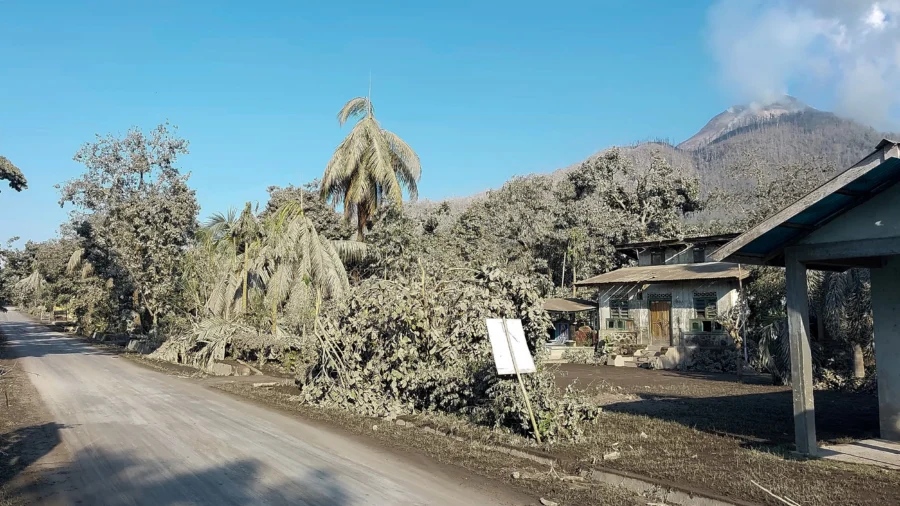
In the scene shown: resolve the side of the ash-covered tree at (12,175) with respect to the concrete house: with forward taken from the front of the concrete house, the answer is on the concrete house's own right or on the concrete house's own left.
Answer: on the concrete house's own right

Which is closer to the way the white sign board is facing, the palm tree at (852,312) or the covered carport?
the covered carport

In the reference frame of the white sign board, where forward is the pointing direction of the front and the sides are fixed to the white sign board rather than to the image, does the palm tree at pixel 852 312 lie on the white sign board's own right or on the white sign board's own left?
on the white sign board's own left

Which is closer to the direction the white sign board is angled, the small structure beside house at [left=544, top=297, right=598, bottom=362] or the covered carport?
the covered carport

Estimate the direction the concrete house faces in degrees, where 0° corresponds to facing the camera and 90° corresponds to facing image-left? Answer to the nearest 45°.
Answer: approximately 0°

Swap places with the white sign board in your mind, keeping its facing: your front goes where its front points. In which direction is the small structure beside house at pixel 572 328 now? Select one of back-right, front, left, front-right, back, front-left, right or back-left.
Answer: back

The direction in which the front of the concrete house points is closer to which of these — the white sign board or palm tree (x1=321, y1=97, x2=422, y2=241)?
the white sign board
